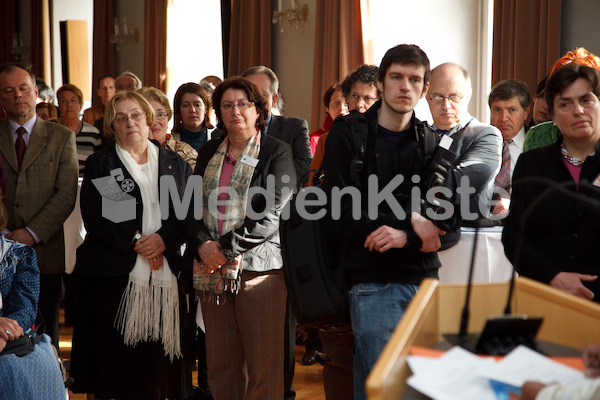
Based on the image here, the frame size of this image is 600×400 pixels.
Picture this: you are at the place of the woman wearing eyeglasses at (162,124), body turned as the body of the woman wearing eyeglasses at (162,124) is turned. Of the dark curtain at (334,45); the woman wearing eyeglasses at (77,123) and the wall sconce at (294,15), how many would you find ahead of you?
0

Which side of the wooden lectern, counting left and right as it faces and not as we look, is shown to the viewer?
back

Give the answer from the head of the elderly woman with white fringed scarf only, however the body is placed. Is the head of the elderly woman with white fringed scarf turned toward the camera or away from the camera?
toward the camera

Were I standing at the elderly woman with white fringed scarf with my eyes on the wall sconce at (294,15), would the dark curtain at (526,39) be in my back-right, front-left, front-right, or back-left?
front-right

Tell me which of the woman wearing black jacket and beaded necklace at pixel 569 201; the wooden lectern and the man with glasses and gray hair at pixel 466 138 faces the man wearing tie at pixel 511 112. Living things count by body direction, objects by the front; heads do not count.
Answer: the wooden lectern

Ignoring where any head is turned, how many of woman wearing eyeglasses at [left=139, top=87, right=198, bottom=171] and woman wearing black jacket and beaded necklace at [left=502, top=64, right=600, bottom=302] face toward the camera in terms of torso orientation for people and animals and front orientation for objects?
2

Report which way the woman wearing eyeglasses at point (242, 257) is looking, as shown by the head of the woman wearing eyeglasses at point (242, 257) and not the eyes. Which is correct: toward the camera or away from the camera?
toward the camera

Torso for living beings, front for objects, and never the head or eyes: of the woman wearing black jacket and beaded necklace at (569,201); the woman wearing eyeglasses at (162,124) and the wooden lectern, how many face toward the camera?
2

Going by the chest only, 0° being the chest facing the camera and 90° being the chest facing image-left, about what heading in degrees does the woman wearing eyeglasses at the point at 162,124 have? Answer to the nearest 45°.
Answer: approximately 0°

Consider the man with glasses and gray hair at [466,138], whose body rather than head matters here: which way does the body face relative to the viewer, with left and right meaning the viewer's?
facing the viewer and to the left of the viewer

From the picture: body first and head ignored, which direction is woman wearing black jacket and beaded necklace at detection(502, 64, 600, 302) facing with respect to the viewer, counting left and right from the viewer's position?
facing the viewer

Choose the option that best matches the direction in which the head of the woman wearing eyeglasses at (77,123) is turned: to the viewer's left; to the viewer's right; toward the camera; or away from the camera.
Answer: toward the camera

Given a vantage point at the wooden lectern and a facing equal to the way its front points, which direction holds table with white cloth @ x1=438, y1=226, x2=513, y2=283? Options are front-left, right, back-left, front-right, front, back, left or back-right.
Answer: front

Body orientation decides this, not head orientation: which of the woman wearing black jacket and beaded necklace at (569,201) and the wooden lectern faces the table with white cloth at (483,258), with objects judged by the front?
the wooden lectern

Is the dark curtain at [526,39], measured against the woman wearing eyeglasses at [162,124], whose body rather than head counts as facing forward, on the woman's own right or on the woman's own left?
on the woman's own left
